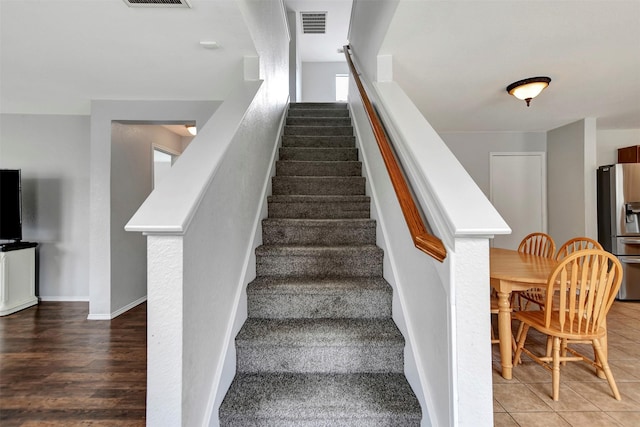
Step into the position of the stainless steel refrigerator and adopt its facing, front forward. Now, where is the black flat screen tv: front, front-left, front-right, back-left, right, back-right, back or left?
front-right

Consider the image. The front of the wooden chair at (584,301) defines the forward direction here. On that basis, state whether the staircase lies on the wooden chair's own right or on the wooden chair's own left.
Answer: on the wooden chair's own left

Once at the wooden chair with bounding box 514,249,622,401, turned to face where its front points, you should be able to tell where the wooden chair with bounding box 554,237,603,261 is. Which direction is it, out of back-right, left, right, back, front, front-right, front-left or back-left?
front-right

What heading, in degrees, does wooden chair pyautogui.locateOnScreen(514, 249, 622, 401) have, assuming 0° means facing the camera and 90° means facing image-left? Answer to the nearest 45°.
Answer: approximately 135°

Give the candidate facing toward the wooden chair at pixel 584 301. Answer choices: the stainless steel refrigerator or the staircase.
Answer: the stainless steel refrigerator
